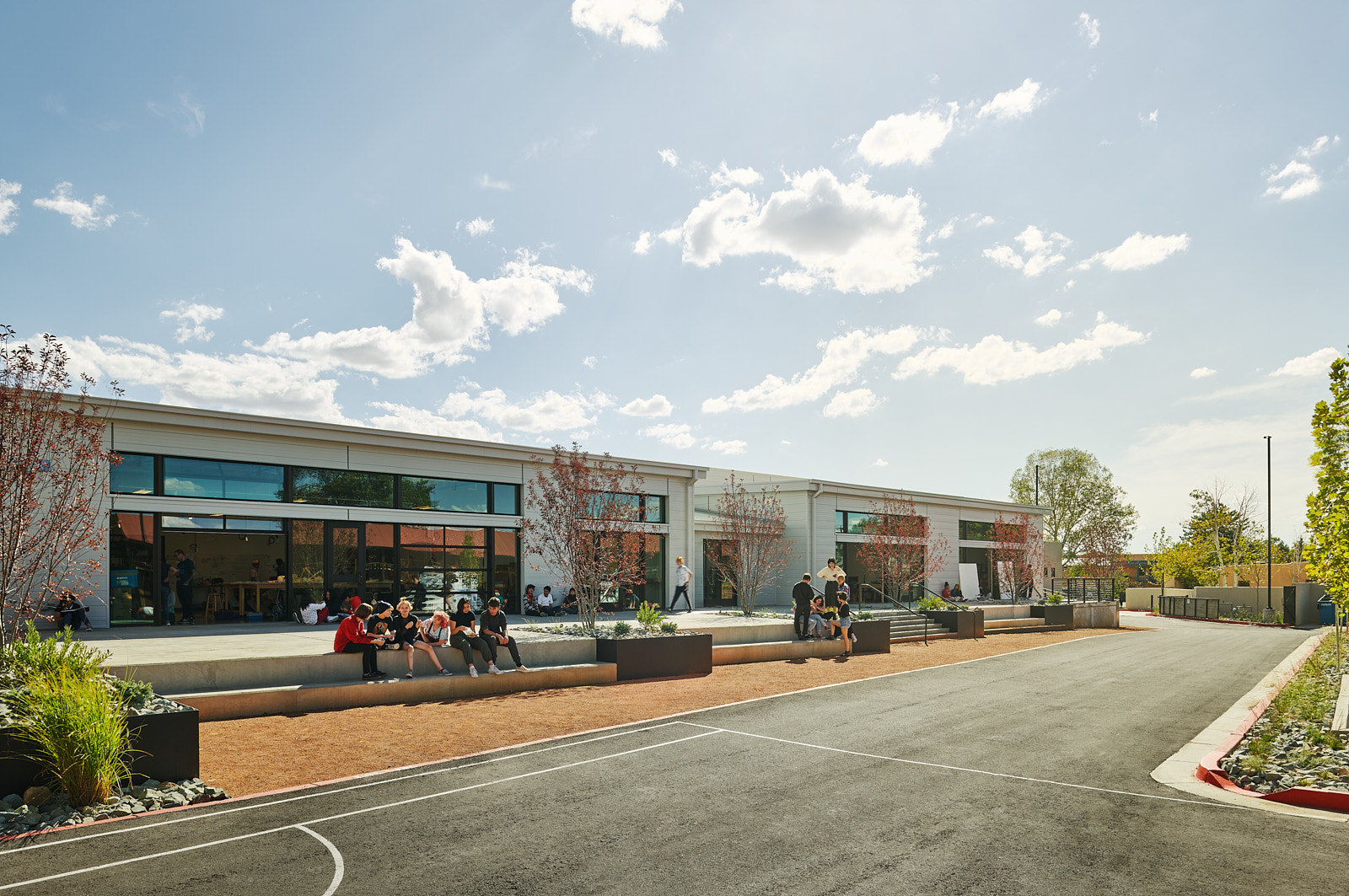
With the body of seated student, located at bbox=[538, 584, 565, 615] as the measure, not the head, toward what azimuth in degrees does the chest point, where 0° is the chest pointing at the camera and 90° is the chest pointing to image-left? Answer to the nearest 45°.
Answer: approximately 315°

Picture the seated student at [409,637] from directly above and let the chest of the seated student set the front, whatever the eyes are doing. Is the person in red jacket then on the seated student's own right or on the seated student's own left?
on the seated student's own right

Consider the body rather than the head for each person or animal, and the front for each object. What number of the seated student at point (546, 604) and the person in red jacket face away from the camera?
0

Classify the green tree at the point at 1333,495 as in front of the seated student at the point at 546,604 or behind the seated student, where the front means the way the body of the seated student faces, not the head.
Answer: in front

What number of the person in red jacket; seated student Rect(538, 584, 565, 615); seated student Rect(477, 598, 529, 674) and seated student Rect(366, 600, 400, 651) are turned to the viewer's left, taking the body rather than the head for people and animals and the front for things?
0

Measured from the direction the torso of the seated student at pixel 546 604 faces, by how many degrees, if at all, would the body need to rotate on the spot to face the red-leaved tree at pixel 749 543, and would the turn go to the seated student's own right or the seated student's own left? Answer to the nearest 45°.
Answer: approximately 90° to the seated student's own left

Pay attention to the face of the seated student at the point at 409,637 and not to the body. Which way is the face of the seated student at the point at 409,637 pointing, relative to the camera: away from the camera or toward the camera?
toward the camera

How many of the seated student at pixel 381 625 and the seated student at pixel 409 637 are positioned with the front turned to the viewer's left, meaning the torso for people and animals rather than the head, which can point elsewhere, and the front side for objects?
0
